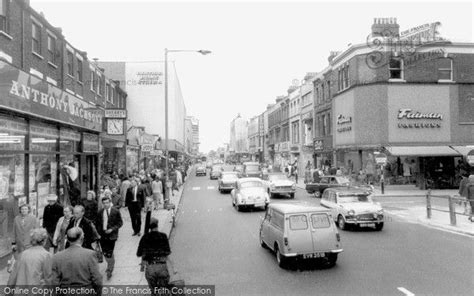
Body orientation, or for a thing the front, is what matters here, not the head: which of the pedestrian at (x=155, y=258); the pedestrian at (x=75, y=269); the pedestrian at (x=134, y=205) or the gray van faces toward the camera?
the pedestrian at (x=134, y=205)

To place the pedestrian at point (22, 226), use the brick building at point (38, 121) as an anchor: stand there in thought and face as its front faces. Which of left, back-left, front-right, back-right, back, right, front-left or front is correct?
front-right

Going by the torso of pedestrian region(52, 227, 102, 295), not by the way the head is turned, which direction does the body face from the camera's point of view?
away from the camera

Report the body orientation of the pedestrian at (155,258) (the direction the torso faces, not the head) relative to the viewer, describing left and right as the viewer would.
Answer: facing away from the viewer

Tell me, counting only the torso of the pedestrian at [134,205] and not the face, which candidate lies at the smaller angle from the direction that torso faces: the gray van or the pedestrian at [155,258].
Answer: the pedestrian

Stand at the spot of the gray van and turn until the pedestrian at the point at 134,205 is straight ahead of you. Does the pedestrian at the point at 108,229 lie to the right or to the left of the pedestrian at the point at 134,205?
left

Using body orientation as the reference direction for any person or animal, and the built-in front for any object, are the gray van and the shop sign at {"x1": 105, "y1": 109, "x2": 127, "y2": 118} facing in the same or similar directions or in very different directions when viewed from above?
very different directions

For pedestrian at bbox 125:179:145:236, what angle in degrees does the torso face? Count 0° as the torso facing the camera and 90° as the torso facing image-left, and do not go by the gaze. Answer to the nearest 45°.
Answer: approximately 0°

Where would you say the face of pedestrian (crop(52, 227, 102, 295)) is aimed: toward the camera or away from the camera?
away from the camera

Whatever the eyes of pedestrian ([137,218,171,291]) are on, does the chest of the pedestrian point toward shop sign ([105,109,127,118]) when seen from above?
yes

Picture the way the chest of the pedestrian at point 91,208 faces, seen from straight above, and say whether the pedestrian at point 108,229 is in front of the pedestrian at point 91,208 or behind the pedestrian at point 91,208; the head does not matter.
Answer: in front

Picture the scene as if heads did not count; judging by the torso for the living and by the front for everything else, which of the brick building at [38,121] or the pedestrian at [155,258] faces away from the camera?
the pedestrian
